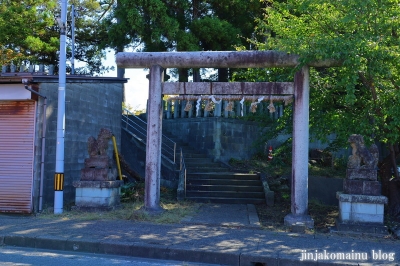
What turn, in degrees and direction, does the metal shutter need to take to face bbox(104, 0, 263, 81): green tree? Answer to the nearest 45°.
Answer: approximately 135° to its left

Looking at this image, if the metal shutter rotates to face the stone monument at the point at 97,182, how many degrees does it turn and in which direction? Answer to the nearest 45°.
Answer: approximately 45° to its left

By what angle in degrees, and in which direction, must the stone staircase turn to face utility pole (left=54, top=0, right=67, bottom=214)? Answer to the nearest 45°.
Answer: approximately 45° to its right

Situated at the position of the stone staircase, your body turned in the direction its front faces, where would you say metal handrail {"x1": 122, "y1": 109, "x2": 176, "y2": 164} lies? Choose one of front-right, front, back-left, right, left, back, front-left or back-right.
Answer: back-right

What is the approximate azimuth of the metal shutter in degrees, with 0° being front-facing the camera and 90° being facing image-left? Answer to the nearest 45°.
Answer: approximately 0°

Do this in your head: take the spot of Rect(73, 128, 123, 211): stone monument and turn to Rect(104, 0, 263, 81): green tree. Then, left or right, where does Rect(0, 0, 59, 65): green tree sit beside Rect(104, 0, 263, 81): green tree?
left

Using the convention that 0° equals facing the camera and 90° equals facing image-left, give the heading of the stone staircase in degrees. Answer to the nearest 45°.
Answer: approximately 0°

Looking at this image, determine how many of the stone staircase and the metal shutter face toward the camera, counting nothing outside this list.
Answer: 2
